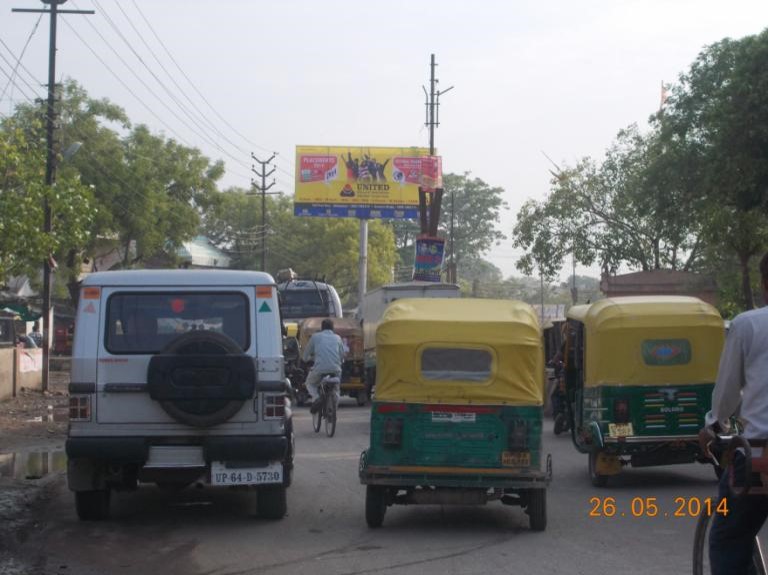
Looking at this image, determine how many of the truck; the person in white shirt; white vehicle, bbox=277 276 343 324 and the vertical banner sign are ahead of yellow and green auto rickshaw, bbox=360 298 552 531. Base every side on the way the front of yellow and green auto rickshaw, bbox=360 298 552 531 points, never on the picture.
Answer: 3

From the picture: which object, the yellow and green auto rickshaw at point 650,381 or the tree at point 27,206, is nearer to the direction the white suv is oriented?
the tree

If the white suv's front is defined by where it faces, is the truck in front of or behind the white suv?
in front

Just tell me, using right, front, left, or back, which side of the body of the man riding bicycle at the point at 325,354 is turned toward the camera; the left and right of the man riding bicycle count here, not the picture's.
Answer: back

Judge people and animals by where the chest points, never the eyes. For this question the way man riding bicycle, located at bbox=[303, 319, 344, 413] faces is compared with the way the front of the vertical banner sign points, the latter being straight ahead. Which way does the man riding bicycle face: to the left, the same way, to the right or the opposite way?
the opposite way

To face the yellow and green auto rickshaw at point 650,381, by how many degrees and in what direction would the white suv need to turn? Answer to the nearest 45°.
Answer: approximately 90° to its right

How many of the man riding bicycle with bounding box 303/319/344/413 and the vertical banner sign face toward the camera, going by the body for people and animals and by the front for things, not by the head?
1

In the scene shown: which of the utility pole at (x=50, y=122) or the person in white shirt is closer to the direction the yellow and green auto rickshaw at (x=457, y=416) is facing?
the utility pole

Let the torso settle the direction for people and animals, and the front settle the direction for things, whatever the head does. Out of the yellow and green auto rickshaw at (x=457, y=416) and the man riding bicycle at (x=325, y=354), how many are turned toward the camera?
0

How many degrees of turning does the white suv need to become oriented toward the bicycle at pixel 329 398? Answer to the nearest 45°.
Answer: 0° — it already faces it

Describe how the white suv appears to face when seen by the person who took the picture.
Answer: facing away from the viewer

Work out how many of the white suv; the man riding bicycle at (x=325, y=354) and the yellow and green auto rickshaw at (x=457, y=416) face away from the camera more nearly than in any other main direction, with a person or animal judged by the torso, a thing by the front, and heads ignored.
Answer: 3

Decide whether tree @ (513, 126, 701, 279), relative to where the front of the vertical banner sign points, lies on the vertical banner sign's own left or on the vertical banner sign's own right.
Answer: on the vertical banner sign's own left

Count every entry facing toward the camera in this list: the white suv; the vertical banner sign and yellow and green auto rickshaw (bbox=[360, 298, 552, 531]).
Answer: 1

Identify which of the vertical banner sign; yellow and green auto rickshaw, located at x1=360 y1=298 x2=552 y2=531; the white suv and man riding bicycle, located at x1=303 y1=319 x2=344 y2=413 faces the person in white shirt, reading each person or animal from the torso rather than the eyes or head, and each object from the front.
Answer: the vertical banner sign

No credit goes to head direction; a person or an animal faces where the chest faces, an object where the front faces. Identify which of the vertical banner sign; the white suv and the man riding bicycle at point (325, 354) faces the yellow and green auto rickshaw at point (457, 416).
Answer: the vertical banner sign

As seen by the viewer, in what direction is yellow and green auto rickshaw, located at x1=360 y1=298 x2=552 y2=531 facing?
away from the camera

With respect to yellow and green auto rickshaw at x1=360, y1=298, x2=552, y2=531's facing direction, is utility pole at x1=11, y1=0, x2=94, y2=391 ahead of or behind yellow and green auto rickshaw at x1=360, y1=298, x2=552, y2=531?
ahead

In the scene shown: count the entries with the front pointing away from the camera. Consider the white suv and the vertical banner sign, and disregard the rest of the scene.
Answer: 1
